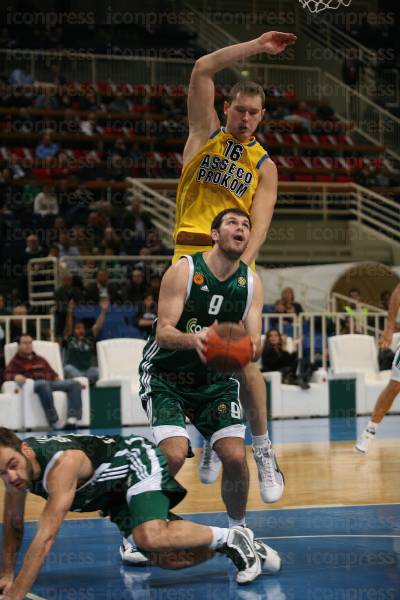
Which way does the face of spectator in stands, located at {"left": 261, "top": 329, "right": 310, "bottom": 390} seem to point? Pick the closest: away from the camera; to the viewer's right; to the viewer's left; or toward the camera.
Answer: toward the camera

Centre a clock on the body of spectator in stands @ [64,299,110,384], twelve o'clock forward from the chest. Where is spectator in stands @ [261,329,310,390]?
spectator in stands @ [261,329,310,390] is roughly at 9 o'clock from spectator in stands @ [64,299,110,384].

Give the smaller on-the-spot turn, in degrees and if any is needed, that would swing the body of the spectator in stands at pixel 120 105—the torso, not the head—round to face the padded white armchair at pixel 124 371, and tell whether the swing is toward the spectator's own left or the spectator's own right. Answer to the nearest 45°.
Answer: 0° — they already face it

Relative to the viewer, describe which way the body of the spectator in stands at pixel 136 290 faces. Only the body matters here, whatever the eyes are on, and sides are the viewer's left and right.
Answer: facing the viewer

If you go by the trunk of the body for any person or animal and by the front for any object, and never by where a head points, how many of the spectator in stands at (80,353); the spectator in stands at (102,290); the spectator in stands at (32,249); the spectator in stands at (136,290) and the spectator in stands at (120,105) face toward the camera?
5

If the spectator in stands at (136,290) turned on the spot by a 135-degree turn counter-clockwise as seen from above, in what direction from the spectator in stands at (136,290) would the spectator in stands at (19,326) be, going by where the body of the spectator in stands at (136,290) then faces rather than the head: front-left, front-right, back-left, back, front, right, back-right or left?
back

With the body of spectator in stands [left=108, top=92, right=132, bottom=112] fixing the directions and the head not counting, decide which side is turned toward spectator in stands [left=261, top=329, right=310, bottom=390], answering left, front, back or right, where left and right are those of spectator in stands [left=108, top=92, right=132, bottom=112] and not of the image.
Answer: front

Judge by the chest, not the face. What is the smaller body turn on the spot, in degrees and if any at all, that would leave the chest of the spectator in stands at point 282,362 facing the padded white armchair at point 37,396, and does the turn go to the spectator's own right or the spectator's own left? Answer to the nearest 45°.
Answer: approximately 90° to the spectator's own right

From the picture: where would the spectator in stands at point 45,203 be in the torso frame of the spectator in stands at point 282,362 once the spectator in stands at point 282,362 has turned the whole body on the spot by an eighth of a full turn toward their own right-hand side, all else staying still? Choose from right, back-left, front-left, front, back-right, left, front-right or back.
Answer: back-right

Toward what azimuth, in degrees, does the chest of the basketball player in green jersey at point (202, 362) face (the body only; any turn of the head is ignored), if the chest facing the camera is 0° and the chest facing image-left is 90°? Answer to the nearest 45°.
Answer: approximately 315°

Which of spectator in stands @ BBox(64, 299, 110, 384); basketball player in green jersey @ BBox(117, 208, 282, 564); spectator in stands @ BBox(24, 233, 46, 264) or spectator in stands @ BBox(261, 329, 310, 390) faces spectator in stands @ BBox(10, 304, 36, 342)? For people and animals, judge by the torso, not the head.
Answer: spectator in stands @ BBox(24, 233, 46, 264)

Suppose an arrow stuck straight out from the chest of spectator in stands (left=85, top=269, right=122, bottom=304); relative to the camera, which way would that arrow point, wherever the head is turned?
toward the camera

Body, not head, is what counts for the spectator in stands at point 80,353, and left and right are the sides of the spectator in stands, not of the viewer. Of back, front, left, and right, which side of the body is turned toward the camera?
front
